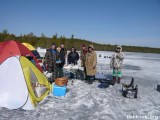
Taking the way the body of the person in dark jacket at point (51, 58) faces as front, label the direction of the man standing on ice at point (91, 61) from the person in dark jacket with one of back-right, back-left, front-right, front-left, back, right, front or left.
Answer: front-left

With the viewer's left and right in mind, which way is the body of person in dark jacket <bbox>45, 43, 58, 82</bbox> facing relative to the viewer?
facing the viewer and to the right of the viewer

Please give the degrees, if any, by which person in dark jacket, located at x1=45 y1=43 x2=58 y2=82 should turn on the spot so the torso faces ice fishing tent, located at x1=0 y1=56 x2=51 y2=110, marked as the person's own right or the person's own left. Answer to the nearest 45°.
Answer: approximately 45° to the person's own right
